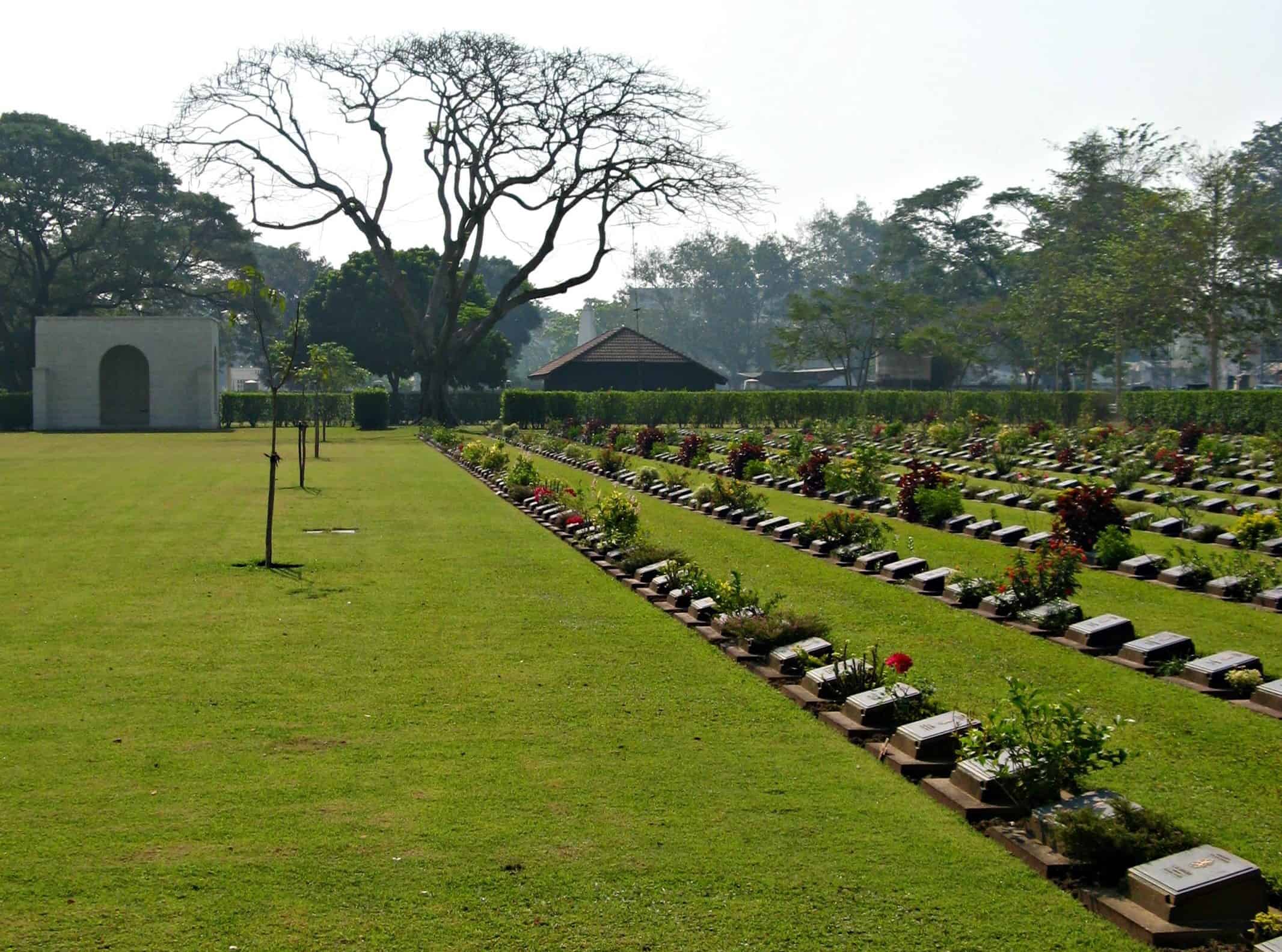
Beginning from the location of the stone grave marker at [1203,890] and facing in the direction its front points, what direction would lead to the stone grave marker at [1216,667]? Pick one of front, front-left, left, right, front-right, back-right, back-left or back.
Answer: back-right

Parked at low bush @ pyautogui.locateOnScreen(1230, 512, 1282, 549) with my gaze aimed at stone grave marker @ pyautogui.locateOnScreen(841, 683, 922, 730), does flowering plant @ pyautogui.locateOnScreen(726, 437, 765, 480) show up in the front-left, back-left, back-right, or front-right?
back-right

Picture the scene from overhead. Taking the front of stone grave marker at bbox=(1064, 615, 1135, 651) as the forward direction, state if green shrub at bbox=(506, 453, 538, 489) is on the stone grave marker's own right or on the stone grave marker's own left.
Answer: on the stone grave marker's own right

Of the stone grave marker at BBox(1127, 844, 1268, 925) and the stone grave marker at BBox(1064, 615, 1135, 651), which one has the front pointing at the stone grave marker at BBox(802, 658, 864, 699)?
the stone grave marker at BBox(1064, 615, 1135, 651)

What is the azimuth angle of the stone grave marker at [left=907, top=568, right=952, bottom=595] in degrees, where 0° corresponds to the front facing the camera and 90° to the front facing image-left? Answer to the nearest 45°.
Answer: approximately 45°

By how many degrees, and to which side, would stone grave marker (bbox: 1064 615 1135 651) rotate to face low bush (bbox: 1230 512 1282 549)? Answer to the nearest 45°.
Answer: approximately 135° to its right

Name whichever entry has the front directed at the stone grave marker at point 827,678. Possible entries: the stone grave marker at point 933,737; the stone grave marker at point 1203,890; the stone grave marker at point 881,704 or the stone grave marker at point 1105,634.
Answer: the stone grave marker at point 1105,634

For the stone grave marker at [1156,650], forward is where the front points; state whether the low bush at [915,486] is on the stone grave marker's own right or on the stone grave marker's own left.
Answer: on the stone grave marker's own right

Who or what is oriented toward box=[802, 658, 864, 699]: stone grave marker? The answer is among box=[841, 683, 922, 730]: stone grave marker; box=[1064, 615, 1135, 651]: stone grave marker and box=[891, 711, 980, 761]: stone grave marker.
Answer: box=[1064, 615, 1135, 651]: stone grave marker

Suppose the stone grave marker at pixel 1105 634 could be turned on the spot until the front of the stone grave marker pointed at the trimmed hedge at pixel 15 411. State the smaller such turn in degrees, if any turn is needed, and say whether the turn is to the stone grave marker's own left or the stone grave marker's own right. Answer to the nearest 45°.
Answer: approximately 90° to the stone grave marker's own right
